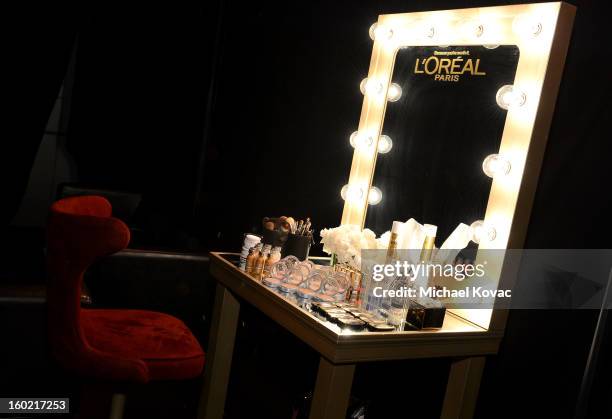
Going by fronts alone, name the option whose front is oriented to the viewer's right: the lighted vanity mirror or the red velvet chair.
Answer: the red velvet chair

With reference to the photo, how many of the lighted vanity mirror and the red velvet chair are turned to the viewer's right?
1

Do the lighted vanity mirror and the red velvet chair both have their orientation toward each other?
yes

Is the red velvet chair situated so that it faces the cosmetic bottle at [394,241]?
yes

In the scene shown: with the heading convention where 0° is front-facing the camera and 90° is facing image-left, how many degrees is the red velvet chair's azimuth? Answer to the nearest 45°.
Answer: approximately 270°

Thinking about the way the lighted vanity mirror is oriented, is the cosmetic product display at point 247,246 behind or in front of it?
in front

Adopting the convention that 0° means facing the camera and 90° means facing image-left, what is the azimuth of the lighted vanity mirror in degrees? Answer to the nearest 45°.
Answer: approximately 45°
